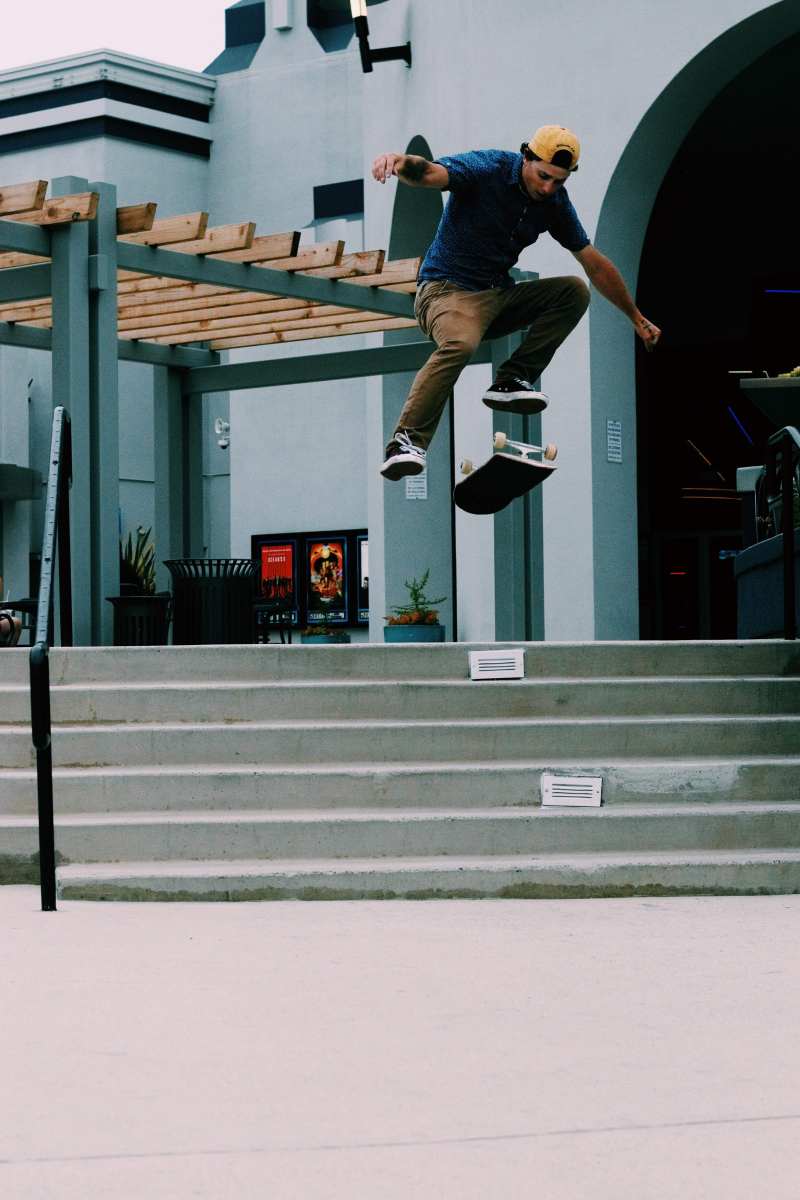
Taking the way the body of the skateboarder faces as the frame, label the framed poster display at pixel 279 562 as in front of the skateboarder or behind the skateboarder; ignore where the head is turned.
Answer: behind

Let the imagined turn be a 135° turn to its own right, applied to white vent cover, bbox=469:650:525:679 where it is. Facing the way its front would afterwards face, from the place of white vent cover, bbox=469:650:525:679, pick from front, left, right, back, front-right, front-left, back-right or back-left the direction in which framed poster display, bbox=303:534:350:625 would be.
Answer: front-right

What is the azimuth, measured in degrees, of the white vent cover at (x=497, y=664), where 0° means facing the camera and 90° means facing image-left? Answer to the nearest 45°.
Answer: approximately 0°

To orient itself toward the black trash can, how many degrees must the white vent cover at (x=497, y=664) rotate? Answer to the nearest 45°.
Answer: approximately 135° to its right

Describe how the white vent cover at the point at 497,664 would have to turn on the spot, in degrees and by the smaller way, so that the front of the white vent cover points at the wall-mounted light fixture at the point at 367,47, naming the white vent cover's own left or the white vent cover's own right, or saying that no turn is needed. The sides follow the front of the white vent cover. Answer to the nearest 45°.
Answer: approximately 180°

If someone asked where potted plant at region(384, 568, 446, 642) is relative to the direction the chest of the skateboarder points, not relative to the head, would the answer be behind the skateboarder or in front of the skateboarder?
behind

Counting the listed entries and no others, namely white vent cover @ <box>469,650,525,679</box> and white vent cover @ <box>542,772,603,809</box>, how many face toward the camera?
2

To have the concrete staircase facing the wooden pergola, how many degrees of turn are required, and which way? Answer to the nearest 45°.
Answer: approximately 135° to its right

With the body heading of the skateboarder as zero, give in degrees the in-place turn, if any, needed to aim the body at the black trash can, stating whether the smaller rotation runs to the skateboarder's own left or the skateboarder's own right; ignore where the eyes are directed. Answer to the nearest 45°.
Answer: approximately 180°

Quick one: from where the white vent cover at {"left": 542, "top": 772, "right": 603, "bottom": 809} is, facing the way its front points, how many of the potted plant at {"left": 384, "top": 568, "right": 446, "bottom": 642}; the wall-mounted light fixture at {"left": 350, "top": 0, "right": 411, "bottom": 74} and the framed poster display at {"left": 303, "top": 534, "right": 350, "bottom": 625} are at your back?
3

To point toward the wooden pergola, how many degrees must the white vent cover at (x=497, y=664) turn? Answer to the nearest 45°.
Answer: approximately 135° to its right
